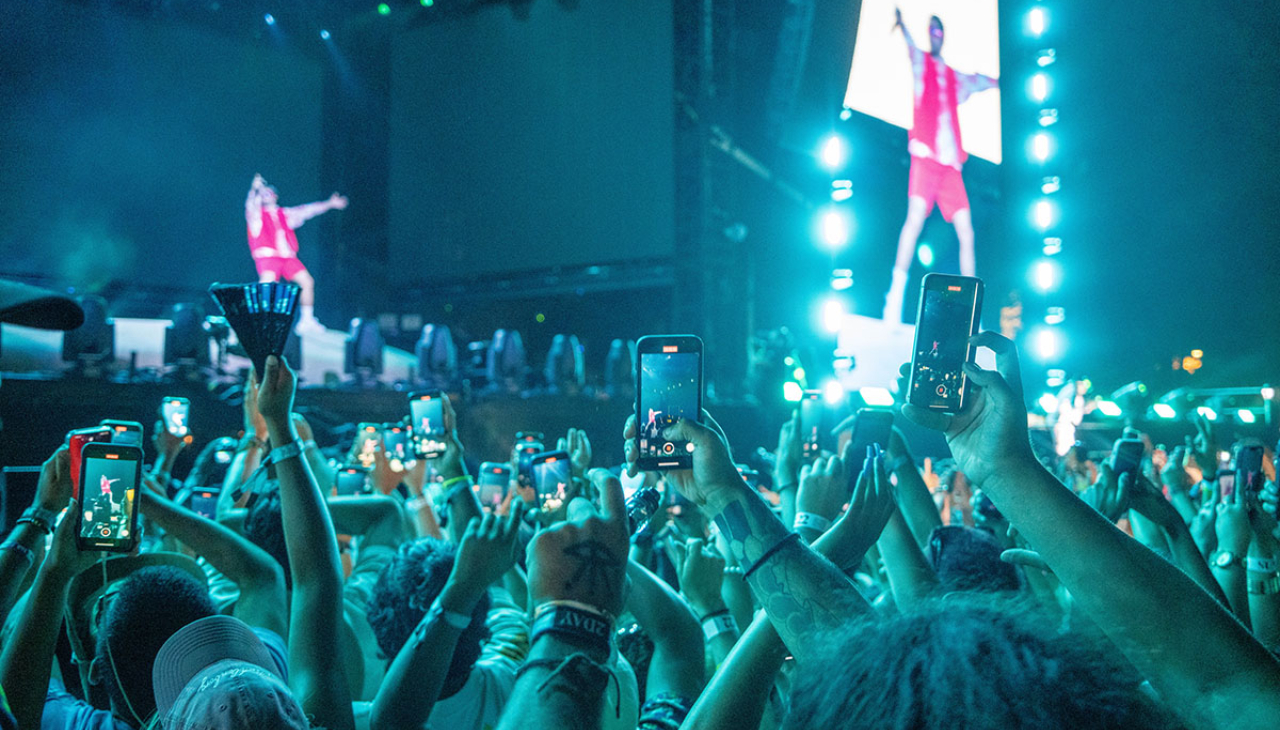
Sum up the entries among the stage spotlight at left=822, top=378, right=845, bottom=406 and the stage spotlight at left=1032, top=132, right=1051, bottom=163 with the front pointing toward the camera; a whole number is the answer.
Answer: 2

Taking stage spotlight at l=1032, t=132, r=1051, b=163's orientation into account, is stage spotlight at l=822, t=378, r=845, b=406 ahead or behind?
ahead

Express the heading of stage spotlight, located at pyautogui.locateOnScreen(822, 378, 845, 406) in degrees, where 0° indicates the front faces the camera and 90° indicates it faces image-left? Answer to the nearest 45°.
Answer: approximately 0°

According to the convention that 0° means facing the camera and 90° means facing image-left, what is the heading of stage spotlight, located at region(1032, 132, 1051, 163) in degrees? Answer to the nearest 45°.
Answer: approximately 0°
